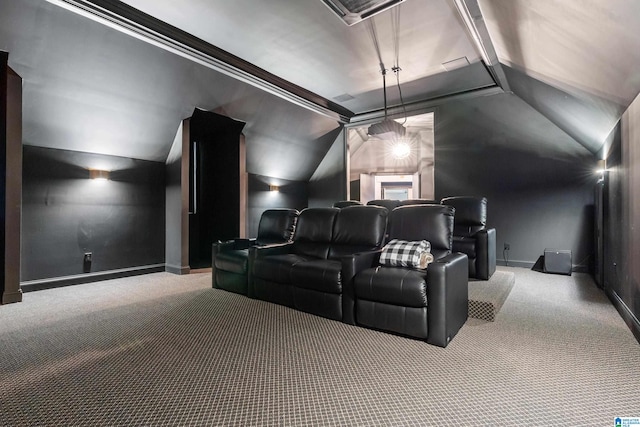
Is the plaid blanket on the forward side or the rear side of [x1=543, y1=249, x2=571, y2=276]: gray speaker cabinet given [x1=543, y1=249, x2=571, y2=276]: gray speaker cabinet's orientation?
on the forward side

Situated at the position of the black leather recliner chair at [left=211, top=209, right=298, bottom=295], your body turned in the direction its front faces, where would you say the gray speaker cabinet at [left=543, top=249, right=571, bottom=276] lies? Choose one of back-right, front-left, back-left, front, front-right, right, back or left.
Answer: back-left

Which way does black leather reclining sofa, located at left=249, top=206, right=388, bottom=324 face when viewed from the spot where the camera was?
facing the viewer and to the left of the viewer

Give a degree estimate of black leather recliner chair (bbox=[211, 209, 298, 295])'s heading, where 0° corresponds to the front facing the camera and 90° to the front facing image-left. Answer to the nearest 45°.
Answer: approximately 45°

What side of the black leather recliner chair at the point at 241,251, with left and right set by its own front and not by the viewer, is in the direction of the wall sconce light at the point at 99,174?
right

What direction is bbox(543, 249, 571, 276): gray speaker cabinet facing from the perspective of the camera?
toward the camera

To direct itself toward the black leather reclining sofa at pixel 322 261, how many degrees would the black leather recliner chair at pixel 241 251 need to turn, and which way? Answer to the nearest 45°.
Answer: approximately 90° to its left

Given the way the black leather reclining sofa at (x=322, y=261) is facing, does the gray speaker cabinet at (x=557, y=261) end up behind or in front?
behind

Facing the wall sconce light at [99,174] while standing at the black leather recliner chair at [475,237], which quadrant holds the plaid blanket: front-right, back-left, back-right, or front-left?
front-left

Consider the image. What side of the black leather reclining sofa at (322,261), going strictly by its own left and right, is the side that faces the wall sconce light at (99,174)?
right

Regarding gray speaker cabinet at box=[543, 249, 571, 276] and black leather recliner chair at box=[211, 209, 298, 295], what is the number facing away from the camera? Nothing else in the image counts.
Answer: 0

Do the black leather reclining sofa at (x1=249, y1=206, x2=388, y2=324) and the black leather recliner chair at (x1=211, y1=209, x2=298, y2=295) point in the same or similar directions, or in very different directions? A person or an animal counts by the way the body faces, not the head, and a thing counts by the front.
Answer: same or similar directions

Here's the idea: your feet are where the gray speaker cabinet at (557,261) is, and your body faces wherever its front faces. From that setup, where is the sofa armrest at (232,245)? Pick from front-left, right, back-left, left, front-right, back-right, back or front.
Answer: front-right
